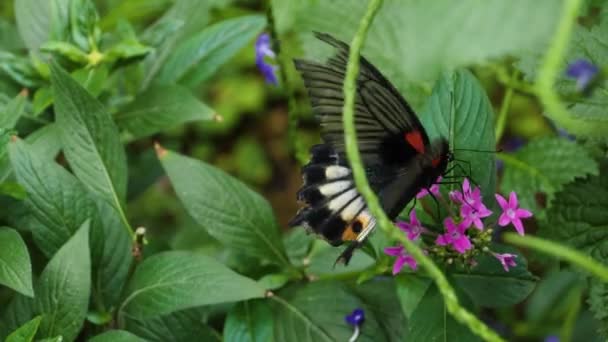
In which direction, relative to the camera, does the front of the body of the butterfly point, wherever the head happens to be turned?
to the viewer's right

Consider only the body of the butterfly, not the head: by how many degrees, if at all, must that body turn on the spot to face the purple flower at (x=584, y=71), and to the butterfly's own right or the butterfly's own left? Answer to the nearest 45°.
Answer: approximately 45° to the butterfly's own left
